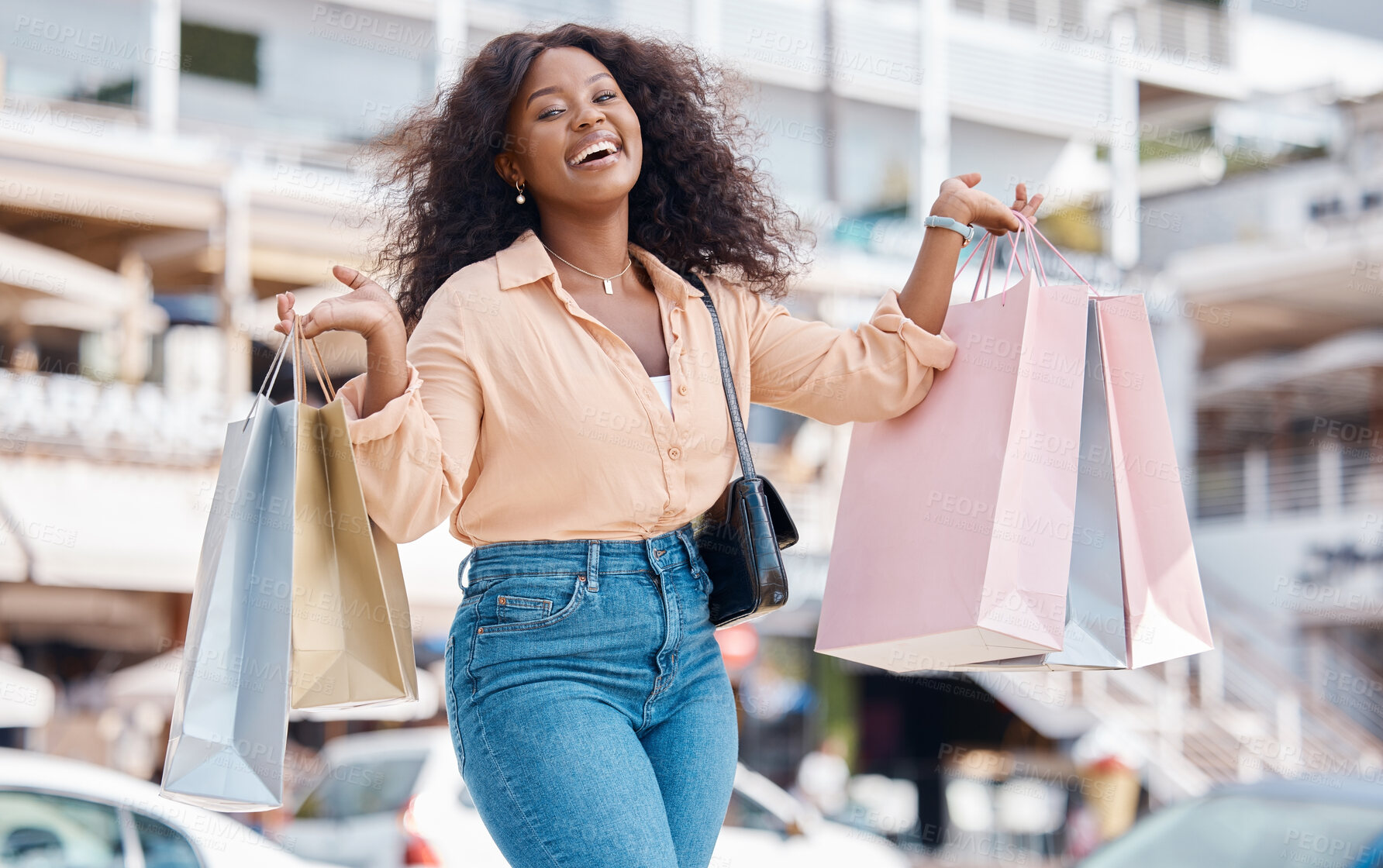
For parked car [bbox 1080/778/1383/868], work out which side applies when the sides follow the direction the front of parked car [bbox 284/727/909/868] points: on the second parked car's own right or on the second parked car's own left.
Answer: on the second parked car's own right

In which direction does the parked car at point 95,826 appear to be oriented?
to the viewer's left

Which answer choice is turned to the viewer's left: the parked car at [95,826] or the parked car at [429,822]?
the parked car at [95,826]

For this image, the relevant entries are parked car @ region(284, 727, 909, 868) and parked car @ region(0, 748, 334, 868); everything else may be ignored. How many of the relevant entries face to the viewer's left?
1

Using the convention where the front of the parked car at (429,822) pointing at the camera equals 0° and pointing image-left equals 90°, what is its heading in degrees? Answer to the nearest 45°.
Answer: approximately 225°
